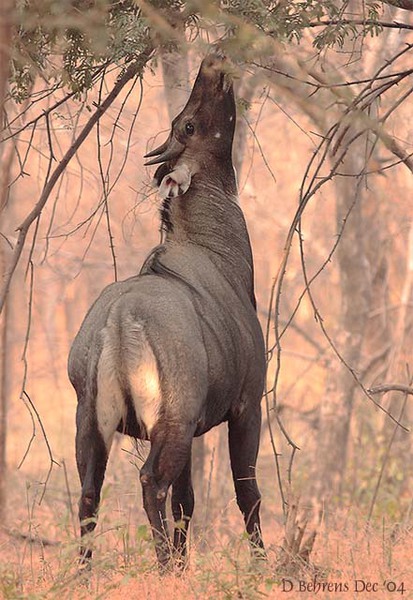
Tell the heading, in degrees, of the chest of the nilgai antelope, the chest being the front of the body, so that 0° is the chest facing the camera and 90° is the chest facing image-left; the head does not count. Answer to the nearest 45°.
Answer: approximately 225°
